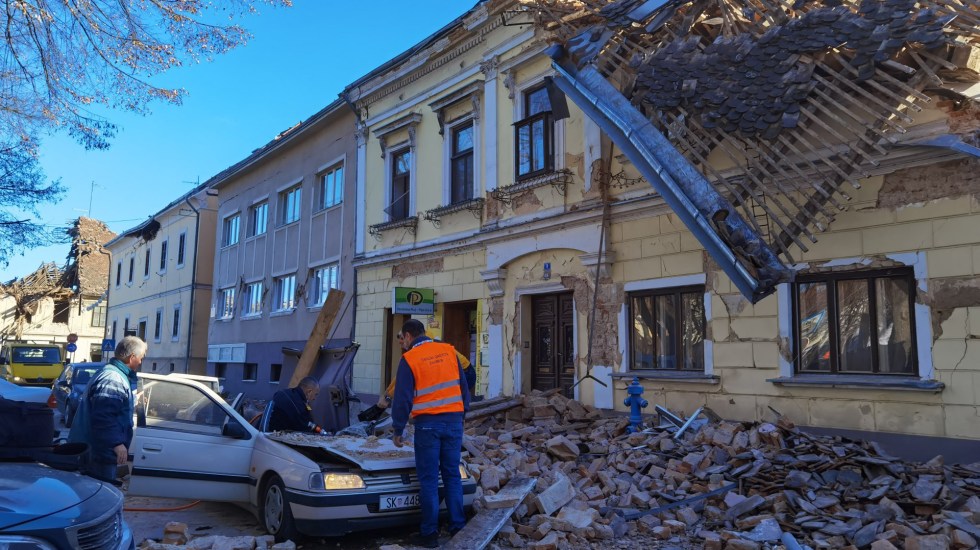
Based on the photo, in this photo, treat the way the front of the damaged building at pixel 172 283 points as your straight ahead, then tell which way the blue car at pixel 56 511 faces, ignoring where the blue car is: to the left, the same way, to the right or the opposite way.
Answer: to the left

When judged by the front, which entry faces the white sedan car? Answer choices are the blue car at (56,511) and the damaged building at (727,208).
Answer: the damaged building

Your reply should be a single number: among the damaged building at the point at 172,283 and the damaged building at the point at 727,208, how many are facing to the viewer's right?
0

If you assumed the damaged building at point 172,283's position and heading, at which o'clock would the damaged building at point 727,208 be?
the damaged building at point 727,208 is roughly at 10 o'clock from the damaged building at point 172,283.

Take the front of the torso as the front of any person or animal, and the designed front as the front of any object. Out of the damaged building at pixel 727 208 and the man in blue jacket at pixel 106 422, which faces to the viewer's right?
the man in blue jacket

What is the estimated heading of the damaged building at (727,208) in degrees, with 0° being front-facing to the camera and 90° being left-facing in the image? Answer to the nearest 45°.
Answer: approximately 45°

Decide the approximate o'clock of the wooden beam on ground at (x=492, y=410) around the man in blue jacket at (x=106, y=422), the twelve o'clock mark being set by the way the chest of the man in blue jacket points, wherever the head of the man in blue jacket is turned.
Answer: The wooden beam on ground is roughly at 11 o'clock from the man in blue jacket.

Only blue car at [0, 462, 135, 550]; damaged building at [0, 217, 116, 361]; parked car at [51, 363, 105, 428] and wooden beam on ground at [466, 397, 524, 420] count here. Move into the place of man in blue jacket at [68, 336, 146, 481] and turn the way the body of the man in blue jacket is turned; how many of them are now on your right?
1

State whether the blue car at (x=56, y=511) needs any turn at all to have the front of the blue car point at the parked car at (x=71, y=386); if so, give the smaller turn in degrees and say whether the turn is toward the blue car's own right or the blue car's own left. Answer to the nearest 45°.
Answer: approximately 135° to the blue car's own left

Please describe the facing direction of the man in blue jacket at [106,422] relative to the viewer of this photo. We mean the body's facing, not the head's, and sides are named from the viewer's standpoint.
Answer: facing to the right of the viewer

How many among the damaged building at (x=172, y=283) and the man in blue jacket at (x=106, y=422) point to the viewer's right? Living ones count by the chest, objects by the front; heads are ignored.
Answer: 1

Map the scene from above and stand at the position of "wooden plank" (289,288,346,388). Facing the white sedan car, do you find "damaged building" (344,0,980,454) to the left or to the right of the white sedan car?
left

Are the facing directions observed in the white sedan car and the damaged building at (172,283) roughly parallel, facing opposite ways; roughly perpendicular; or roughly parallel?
roughly perpendicular

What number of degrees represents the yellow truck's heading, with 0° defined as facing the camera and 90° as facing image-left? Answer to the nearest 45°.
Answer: approximately 315°

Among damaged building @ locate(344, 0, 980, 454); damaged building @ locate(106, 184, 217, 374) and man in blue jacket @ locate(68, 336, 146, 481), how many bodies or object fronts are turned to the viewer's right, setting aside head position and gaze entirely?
1
